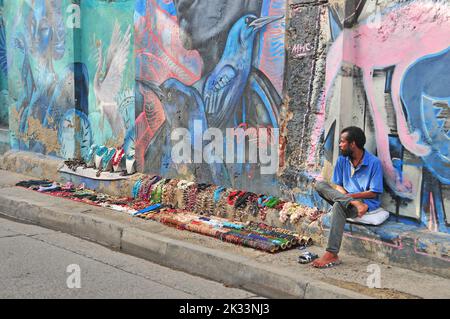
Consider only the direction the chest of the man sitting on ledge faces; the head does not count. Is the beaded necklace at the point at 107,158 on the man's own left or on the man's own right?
on the man's own right

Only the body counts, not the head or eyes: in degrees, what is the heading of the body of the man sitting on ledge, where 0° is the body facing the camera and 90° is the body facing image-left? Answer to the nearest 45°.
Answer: approximately 45°

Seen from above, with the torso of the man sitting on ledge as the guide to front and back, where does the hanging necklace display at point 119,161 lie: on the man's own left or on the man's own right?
on the man's own right
